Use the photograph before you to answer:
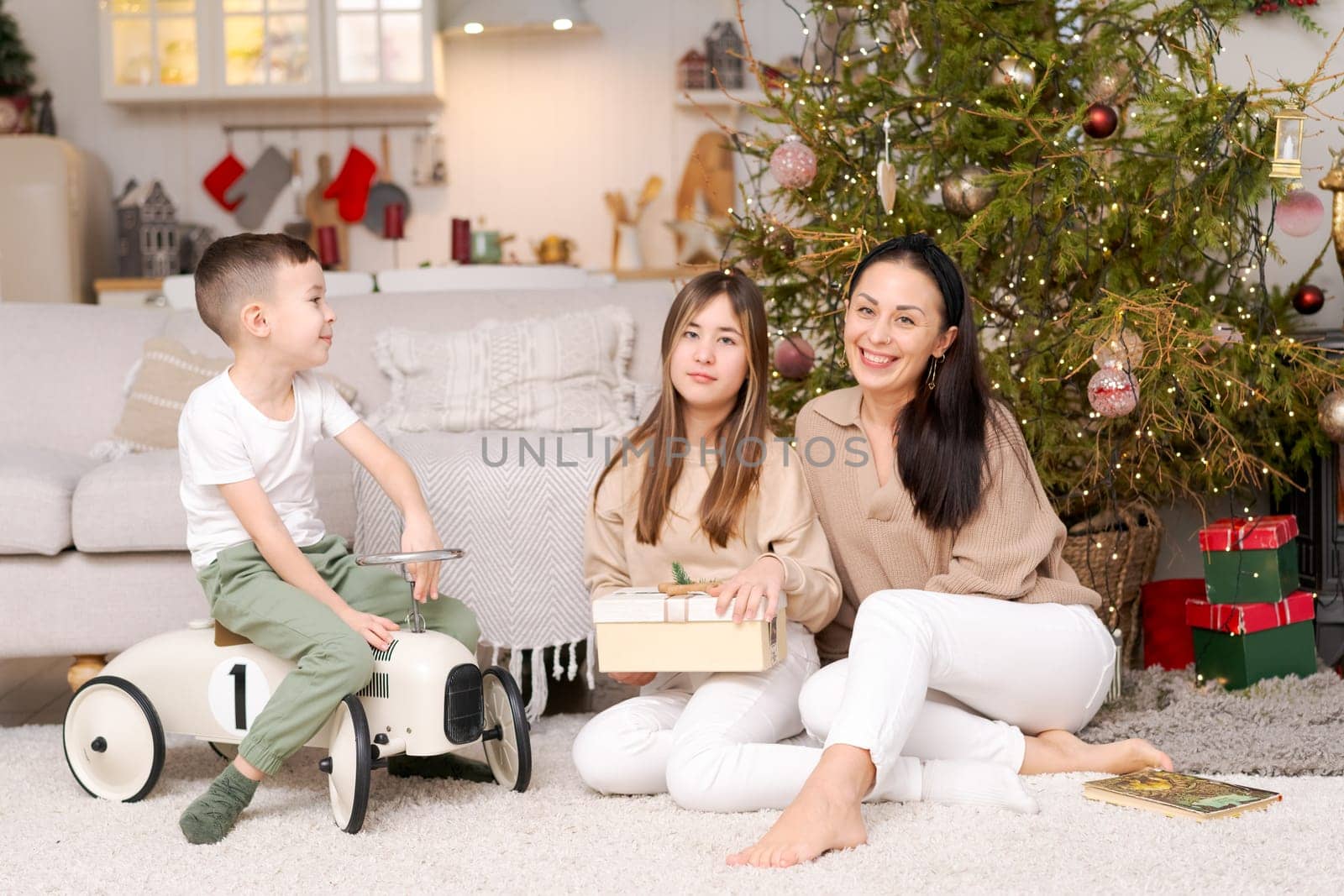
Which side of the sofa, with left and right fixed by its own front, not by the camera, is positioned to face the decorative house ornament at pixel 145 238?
back

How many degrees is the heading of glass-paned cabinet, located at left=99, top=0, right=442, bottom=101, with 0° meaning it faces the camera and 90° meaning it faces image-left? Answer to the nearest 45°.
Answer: approximately 0°

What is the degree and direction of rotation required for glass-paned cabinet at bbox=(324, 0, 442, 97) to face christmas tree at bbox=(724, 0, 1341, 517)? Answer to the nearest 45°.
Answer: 0° — it already faces it

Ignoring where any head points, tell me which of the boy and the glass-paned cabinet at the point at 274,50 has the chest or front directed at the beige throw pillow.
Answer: the glass-paned cabinet

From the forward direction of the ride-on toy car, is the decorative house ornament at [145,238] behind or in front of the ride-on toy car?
behind

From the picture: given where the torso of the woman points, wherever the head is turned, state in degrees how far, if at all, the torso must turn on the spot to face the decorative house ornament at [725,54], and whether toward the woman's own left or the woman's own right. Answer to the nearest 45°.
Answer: approximately 135° to the woman's own right

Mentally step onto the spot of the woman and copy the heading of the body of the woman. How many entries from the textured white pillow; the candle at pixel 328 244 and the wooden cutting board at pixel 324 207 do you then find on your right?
3
